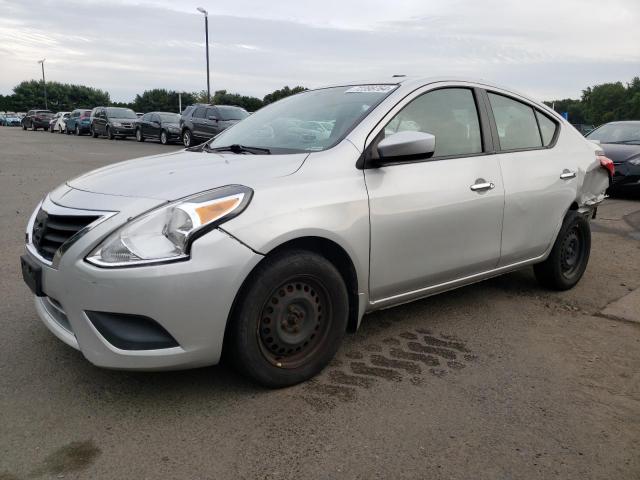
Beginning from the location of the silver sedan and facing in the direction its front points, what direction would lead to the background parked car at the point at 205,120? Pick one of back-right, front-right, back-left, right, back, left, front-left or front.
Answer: back-right

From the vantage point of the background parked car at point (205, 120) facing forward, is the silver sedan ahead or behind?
ahead

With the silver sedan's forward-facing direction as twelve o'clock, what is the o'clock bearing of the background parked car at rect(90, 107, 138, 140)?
The background parked car is roughly at 4 o'clock from the silver sedan.

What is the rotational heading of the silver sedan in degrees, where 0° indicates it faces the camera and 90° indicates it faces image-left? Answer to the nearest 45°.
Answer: approximately 45°
